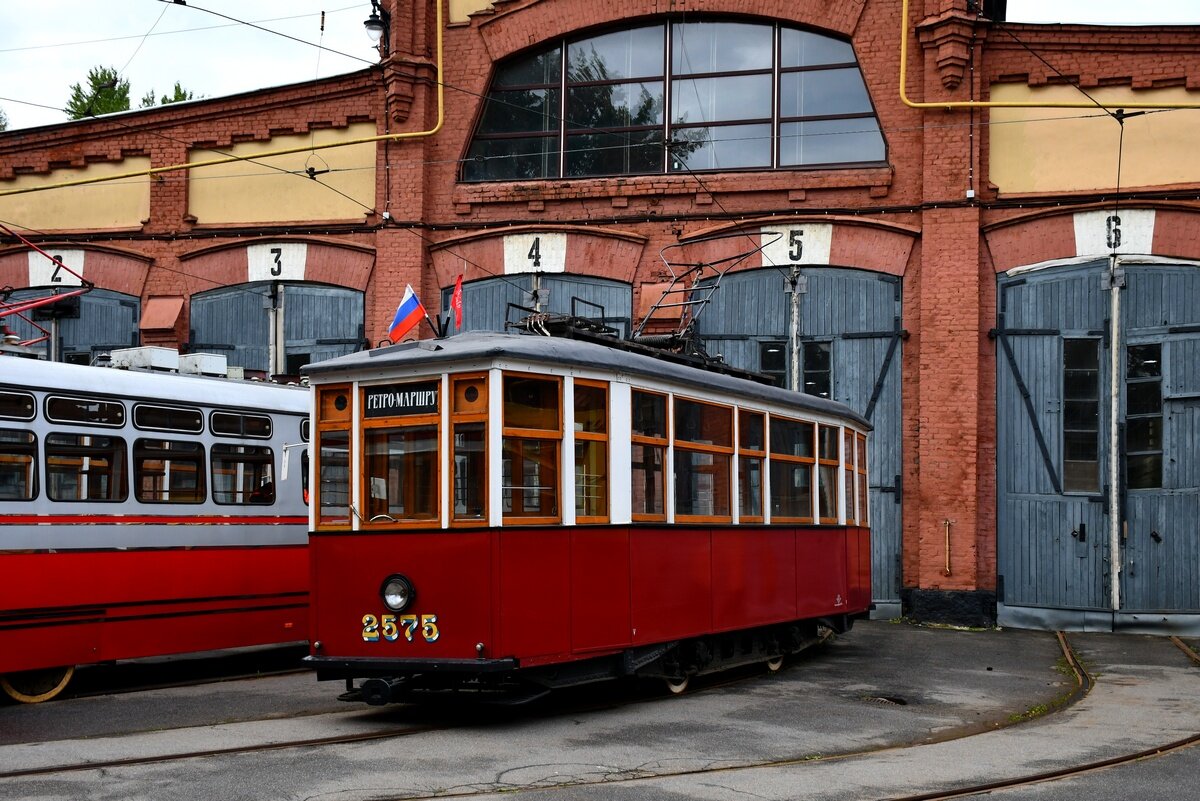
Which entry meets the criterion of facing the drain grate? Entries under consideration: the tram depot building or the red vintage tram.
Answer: the tram depot building

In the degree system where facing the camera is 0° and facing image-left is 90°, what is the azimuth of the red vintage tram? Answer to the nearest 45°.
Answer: approximately 45°

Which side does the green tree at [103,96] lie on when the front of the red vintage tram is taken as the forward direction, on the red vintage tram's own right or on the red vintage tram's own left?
on the red vintage tram's own right

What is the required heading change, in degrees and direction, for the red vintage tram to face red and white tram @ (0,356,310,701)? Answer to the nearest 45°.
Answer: approximately 90° to its right

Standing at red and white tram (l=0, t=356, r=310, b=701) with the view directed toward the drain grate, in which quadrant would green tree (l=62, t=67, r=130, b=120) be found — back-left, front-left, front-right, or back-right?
back-left
